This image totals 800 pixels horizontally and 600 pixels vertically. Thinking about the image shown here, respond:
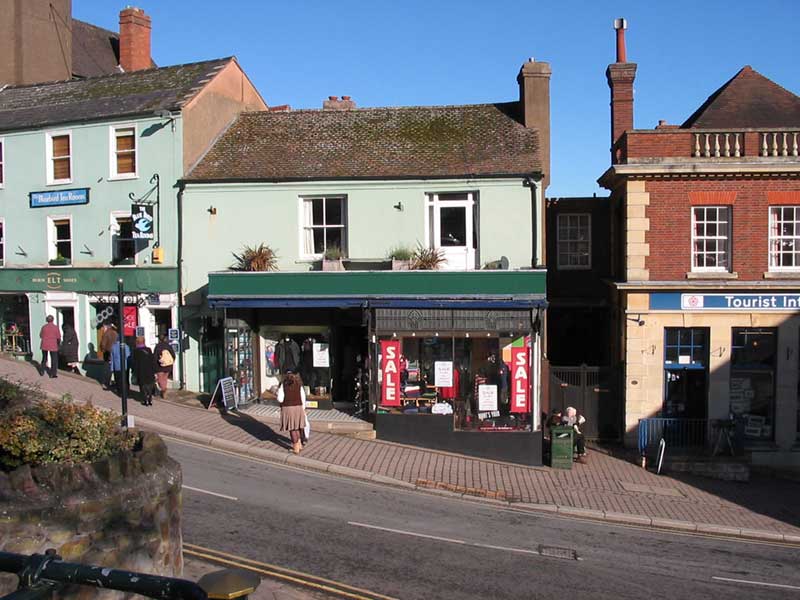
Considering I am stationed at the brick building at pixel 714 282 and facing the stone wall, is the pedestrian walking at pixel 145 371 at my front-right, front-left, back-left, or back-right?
front-right

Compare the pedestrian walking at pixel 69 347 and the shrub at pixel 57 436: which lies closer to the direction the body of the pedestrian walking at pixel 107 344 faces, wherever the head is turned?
the pedestrian walking

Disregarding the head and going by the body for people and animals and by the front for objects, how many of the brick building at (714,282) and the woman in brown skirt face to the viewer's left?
0

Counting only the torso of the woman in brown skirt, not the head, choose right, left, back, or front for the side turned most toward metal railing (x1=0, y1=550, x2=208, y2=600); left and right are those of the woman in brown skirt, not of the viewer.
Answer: back

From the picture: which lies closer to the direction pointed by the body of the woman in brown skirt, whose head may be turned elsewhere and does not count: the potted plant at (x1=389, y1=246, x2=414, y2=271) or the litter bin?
the potted plant

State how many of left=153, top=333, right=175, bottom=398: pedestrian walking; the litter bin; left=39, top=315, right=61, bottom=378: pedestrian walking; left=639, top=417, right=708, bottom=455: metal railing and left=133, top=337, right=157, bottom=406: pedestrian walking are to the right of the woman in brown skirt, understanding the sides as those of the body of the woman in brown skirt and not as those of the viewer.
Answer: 2

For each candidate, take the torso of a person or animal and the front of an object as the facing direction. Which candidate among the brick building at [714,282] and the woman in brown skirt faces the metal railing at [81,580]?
the brick building

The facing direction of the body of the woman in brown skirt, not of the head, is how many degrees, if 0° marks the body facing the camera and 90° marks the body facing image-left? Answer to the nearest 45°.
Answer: approximately 180°

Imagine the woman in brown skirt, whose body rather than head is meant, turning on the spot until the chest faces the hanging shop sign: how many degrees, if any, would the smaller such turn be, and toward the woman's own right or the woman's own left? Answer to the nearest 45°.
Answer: approximately 45° to the woman's own left

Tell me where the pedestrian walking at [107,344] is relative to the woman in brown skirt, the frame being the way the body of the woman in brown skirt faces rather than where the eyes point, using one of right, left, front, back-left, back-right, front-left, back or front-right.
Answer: front-left

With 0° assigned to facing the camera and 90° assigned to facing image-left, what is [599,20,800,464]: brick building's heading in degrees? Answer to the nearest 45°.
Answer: approximately 0°

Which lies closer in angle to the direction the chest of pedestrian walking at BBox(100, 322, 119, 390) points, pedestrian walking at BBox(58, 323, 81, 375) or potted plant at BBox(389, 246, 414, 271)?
the pedestrian walking
